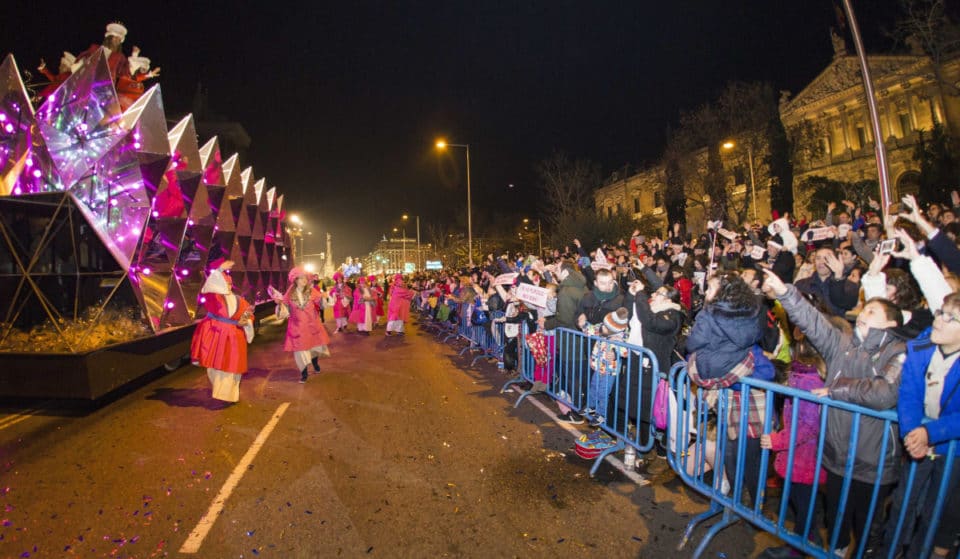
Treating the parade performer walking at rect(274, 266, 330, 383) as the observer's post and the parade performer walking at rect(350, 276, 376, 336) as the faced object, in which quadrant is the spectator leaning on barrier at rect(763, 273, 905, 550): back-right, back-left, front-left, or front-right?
back-right

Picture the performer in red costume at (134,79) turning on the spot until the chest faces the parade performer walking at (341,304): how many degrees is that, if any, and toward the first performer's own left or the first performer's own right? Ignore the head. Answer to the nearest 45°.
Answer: approximately 90° to the first performer's own left

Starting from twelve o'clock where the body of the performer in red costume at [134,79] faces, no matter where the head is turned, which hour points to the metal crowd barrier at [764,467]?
The metal crowd barrier is roughly at 1 o'clock from the performer in red costume.

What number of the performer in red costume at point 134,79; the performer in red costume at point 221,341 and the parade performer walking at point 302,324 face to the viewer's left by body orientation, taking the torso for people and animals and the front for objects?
0

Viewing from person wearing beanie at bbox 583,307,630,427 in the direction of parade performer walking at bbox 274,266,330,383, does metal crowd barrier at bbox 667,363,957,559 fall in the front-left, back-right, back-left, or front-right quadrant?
back-left

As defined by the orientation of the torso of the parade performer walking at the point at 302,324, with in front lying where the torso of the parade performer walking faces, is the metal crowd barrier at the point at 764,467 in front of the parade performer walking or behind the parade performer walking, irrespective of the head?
in front

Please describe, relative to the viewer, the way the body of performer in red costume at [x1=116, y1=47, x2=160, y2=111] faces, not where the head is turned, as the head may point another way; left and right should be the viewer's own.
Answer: facing the viewer and to the right of the viewer

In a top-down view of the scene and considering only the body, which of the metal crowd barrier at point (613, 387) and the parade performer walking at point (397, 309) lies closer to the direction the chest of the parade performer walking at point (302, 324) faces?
the metal crowd barrier

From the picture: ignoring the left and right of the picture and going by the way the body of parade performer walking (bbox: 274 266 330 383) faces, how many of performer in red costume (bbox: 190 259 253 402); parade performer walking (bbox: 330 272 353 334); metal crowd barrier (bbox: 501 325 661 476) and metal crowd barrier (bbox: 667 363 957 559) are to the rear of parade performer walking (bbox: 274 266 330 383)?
1

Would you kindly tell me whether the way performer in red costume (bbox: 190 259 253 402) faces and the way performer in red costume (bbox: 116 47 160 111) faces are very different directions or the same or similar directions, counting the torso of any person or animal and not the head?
same or similar directions

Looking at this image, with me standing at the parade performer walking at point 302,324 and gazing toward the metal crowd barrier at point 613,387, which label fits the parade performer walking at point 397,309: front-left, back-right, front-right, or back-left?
back-left

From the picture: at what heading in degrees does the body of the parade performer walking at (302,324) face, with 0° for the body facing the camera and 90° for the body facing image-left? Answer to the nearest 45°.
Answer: approximately 0°

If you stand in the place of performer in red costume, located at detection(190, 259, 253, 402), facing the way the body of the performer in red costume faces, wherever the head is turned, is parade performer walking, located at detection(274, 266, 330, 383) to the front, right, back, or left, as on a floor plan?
left

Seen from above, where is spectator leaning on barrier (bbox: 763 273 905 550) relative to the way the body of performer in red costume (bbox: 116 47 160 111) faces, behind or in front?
in front

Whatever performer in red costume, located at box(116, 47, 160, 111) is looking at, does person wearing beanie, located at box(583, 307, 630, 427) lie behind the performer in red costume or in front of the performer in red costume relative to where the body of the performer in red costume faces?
in front
